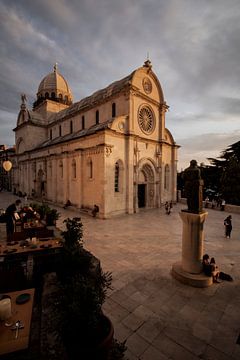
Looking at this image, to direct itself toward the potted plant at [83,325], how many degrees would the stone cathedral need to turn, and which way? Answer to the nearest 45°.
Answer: approximately 45° to its right

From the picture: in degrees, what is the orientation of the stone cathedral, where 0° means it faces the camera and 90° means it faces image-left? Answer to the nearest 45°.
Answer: approximately 315°

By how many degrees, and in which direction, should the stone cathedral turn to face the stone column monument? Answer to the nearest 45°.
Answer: approximately 45° to its right

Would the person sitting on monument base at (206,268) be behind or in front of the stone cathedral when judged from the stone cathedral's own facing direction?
in front

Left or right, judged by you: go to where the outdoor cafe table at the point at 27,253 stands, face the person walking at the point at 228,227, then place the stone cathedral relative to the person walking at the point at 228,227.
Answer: left

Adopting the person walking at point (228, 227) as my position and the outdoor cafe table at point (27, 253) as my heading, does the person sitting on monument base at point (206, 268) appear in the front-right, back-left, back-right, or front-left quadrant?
front-left

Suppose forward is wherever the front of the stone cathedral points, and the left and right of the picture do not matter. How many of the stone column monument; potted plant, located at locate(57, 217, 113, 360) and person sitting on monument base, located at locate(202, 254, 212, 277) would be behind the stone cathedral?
0

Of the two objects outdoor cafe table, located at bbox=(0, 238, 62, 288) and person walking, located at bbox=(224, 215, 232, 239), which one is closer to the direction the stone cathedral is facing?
the person walking

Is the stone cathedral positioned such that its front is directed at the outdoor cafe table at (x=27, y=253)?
no

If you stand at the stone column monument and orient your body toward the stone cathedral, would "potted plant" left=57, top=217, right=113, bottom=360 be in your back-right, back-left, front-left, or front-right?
back-left

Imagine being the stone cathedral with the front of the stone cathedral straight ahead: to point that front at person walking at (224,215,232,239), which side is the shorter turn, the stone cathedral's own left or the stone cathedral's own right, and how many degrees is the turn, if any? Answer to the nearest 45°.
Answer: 0° — it already faces them
